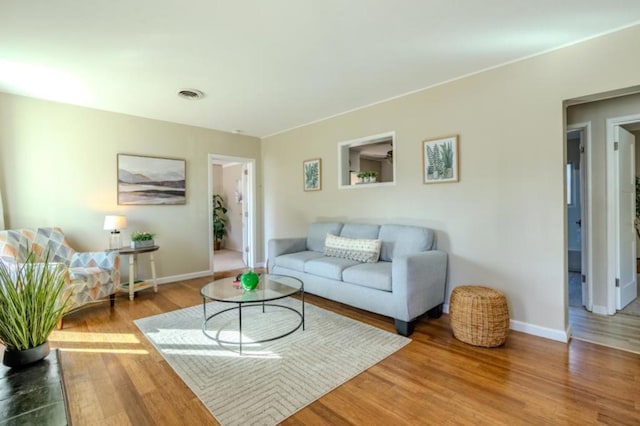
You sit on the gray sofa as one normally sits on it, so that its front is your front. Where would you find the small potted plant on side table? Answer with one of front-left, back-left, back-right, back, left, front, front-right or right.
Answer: front-right

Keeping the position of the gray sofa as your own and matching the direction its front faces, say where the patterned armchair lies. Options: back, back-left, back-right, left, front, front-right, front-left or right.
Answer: front-right

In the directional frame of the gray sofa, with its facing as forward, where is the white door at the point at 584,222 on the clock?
The white door is roughly at 7 o'clock from the gray sofa.

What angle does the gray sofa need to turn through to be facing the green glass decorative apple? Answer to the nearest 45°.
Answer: approximately 45° to its right

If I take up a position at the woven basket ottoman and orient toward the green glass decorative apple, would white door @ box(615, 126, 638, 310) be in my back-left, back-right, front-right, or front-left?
back-right

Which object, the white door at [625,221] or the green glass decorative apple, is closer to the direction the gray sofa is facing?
the green glass decorative apple

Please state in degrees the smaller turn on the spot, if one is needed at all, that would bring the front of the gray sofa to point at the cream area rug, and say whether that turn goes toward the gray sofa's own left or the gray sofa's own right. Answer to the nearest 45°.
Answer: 0° — it already faces it

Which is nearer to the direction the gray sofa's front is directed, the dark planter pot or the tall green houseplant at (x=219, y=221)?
the dark planter pot

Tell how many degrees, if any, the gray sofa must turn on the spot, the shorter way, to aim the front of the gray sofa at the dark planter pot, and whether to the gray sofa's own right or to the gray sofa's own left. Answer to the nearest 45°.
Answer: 0° — it already faces it

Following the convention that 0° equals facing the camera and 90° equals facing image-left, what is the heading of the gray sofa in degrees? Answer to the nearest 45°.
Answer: approximately 45°

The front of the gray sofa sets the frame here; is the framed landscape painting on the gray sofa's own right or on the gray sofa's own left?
on the gray sofa's own right

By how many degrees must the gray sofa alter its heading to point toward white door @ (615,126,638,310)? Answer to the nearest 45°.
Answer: approximately 135° to its left
